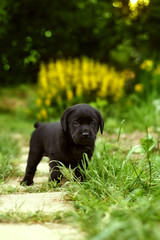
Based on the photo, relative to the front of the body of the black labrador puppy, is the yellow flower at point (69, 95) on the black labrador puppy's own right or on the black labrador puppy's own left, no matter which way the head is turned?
on the black labrador puppy's own left

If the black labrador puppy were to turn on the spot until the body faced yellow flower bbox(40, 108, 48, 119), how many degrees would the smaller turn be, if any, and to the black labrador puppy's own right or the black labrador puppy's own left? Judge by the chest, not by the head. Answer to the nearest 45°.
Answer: approximately 135° to the black labrador puppy's own left

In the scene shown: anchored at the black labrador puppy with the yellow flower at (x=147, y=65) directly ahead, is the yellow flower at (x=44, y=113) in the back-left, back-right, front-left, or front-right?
front-left

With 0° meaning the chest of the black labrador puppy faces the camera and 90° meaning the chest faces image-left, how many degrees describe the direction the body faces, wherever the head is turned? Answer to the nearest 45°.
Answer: approximately 315°

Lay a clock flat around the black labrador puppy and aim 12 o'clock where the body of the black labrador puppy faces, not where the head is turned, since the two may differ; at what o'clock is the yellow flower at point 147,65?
The yellow flower is roughly at 8 o'clock from the black labrador puppy.
